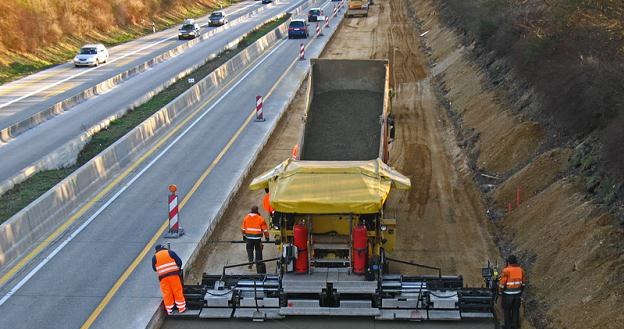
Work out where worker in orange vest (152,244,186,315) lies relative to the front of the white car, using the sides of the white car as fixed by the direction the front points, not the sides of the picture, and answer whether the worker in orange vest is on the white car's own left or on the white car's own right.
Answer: on the white car's own left

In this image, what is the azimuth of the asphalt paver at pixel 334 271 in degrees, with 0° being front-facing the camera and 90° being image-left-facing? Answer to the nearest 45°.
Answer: approximately 180°

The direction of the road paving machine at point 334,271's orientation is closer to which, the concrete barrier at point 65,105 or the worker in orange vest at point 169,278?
the concrete barrier

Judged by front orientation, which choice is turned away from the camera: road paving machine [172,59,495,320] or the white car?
the road paving machine

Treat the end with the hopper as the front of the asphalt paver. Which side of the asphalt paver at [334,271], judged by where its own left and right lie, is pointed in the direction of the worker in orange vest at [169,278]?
left

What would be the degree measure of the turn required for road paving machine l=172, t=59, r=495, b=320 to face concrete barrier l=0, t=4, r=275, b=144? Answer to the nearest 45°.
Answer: approximately 45° to its left
